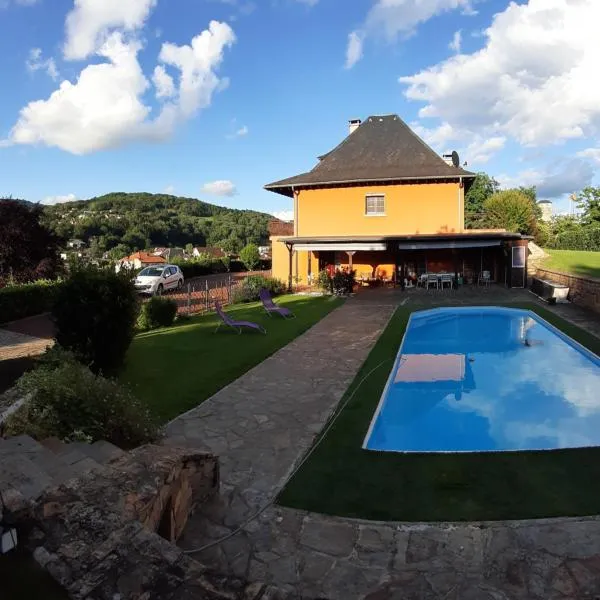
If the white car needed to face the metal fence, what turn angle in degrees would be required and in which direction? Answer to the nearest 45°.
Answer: approximately 45° to its left

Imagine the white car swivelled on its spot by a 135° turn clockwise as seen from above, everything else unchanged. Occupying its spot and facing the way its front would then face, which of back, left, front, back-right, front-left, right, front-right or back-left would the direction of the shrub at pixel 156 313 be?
back

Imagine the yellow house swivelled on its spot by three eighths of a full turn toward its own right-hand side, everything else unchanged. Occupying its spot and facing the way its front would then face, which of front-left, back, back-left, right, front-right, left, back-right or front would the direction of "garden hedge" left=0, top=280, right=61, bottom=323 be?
left

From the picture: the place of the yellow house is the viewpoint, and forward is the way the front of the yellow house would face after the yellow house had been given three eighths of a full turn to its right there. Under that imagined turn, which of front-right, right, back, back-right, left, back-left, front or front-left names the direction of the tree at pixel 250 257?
front

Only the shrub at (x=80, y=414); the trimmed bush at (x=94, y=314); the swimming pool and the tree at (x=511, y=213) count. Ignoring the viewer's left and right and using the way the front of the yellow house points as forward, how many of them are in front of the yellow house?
3

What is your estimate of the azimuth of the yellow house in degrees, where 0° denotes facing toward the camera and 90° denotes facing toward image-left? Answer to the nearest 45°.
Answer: approximately 0°

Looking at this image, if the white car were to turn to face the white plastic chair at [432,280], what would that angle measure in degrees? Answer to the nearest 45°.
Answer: approximately 90° to its left

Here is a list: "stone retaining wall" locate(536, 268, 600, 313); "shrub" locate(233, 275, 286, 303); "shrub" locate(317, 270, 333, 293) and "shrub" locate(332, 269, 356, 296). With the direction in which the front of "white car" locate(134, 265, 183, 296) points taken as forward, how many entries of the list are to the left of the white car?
4

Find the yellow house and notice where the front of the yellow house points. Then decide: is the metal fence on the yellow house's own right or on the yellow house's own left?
on the yellow house's own right

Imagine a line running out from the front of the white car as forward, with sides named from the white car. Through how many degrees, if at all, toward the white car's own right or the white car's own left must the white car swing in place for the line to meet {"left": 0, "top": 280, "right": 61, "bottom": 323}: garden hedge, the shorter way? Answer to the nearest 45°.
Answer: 0° — it already faces it

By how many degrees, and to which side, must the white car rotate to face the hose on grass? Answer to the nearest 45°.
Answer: approximately 45° to its left
